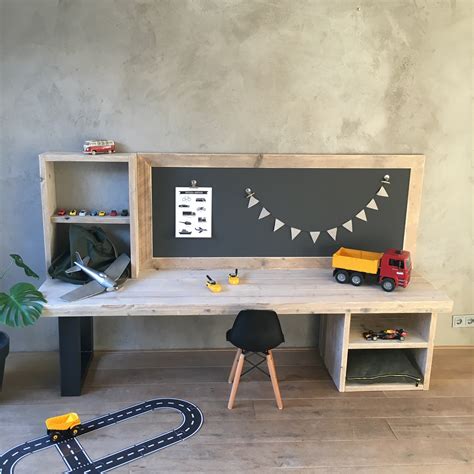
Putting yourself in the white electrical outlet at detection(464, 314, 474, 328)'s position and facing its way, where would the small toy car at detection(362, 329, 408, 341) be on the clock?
The small toy car is roughly at 1 o'clock from the white electrical outlet.

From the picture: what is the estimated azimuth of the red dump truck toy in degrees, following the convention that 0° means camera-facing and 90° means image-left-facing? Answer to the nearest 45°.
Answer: approximately 315°

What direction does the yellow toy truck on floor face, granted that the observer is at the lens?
facing away from the viewer and to the right of the viewer

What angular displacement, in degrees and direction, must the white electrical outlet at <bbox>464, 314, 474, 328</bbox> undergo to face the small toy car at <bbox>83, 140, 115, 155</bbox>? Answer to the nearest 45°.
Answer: approximately 45° to its right

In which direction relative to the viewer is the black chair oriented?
away from the camera

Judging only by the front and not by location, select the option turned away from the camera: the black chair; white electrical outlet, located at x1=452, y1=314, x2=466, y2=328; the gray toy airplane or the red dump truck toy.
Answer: the black chair

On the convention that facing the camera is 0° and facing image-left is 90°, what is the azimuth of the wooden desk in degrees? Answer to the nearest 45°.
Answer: approximately 0°

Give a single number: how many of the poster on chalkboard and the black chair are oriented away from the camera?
1

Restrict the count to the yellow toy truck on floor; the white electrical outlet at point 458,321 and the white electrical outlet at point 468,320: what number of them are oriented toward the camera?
2
